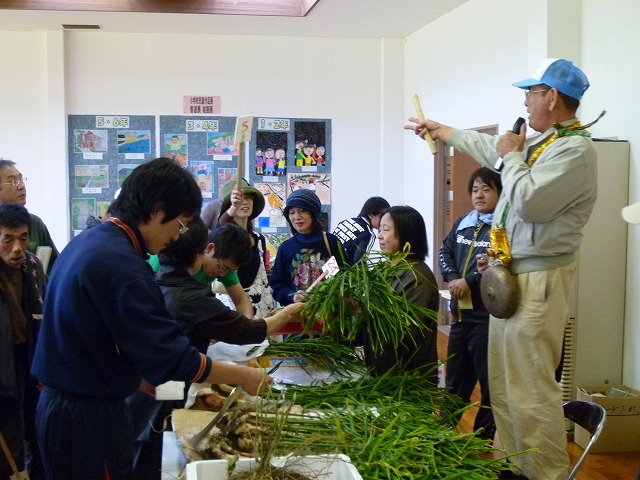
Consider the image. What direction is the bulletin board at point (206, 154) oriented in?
toward the camera

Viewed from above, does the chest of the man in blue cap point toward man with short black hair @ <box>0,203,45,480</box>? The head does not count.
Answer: yes

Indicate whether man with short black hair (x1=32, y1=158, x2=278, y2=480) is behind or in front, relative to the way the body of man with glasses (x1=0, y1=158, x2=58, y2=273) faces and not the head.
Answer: in front

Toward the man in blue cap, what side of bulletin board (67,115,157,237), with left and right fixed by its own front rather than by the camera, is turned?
front

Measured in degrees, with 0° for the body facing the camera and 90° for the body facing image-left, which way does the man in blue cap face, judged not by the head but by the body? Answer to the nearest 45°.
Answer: approximately 90°

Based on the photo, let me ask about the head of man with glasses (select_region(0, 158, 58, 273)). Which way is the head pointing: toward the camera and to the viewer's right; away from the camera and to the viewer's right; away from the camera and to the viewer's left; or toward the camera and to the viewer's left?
toward the camera and to the viewer's right

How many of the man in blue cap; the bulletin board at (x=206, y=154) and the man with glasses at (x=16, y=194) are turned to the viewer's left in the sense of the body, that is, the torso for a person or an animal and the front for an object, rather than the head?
1

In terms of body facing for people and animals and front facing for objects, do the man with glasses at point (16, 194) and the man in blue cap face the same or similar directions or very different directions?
very different directions

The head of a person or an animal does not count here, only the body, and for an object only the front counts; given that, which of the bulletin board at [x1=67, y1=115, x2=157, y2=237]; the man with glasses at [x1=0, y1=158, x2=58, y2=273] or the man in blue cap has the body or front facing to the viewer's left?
the man in blue cap

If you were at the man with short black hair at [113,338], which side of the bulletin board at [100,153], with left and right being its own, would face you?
front

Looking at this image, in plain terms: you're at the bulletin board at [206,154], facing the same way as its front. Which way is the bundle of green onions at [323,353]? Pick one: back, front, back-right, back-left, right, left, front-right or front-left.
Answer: front

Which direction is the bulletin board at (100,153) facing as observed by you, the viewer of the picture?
facing the viewer

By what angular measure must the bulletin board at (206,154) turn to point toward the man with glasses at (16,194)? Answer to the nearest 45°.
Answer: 0° — it already faces them

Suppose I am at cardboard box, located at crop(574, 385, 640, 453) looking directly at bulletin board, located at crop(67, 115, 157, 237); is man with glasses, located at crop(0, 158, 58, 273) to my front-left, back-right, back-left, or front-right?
front-left

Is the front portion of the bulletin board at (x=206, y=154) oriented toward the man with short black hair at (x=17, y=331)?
yes
